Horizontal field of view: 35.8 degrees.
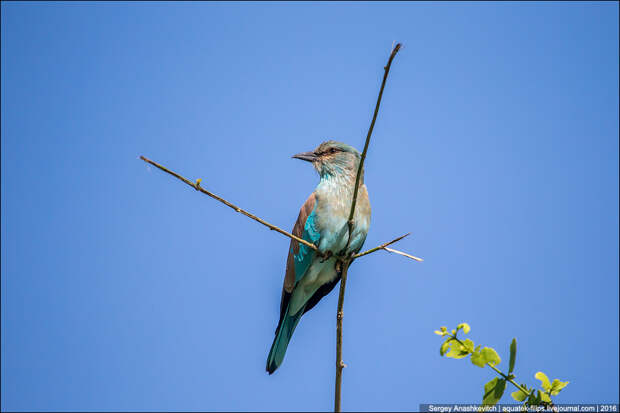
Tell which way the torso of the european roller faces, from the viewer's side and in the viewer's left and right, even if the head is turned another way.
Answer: facing the viewer and to the right of the viewer

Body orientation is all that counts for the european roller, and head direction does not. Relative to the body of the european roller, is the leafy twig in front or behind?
in front
